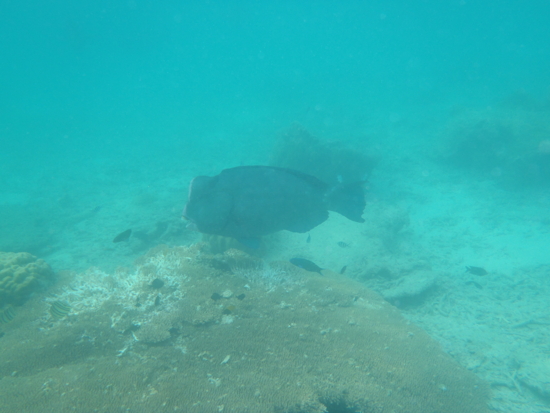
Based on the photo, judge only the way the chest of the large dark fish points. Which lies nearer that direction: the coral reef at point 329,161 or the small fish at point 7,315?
the small fish

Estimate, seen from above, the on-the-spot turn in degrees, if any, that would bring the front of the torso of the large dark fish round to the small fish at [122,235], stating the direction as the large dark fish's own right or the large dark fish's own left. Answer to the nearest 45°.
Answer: approximately 45° to the large dark fish's own right

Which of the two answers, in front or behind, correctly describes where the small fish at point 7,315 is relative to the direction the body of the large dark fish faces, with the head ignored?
in front

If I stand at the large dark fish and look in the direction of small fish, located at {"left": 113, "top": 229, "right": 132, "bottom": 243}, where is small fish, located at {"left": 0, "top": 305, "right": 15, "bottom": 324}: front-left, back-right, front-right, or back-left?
front-left

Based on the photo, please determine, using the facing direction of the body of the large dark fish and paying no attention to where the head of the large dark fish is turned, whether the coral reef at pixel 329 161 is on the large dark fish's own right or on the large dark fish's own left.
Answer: on the large dark fish's own right

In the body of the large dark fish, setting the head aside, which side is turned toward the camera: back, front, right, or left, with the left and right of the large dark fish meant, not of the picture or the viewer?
left

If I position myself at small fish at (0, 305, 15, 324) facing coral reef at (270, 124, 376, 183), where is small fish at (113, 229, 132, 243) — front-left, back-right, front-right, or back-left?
front-left
